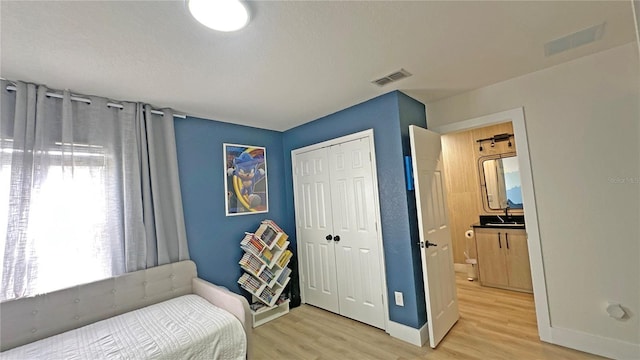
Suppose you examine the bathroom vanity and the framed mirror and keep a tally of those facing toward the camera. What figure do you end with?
2

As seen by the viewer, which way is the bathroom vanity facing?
toward the camera

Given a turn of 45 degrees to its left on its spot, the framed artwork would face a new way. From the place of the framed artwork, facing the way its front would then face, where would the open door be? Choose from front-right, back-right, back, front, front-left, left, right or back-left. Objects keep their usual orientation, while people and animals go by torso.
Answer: front-right

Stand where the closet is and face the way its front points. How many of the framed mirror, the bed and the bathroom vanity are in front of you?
1

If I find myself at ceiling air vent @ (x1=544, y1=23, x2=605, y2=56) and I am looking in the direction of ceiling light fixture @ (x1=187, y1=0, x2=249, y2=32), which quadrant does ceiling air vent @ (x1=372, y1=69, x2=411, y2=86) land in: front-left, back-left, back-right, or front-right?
front-right

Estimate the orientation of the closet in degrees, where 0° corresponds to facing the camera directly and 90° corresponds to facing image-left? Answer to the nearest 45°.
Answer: approximately 45°

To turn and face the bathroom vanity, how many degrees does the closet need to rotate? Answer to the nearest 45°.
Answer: approximately 135° to its left

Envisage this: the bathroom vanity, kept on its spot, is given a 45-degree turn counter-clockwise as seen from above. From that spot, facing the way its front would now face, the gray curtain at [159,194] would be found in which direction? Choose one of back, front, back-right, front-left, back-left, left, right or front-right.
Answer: right

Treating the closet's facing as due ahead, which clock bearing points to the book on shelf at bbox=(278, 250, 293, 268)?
The book on shelf is roughly at 2 o'clock from the closet.

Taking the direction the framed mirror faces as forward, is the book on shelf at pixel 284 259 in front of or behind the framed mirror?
in front

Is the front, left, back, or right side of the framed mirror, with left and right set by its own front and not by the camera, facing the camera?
front
